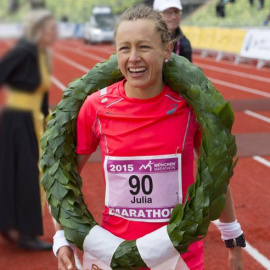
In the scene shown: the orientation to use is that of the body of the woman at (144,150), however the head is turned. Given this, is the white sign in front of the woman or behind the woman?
behind

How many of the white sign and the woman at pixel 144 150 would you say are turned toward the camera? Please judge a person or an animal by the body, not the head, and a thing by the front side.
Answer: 2

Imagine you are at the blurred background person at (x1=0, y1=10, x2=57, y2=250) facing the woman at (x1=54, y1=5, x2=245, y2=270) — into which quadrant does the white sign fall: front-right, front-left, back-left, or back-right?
back-left

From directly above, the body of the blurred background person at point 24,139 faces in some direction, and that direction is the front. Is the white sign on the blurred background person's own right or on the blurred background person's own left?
on the blurred background person's own left
